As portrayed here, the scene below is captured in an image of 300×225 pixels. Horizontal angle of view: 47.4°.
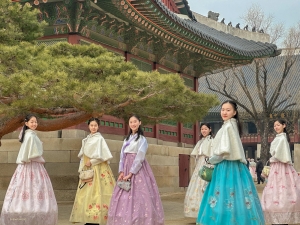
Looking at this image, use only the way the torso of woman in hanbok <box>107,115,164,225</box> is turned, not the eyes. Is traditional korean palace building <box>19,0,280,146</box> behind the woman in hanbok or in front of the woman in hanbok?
behind

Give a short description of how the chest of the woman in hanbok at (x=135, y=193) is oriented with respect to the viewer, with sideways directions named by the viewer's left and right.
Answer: facing the viewer and to the left of the viewer

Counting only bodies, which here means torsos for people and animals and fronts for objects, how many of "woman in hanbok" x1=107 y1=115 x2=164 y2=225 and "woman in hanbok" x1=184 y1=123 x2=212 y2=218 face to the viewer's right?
0

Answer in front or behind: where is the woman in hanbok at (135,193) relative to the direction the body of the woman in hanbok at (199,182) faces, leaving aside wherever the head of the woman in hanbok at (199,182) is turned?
in front

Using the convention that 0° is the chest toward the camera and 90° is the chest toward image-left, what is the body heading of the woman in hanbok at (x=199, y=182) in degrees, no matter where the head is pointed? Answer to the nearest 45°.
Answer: approximately 45°
